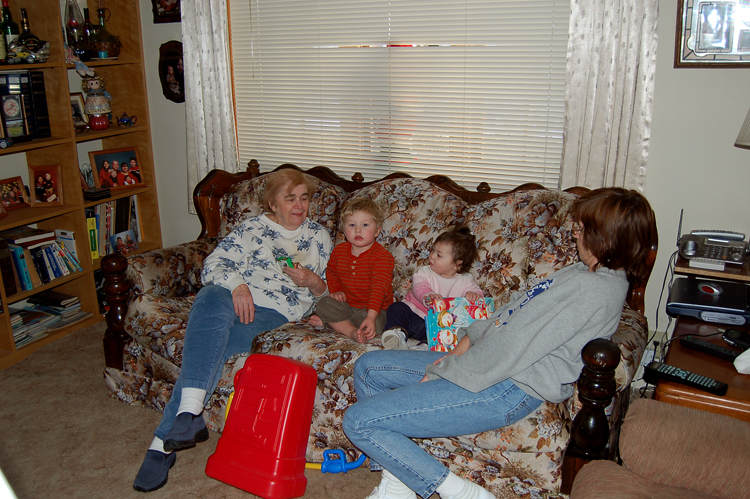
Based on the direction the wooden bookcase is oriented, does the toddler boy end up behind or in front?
in front

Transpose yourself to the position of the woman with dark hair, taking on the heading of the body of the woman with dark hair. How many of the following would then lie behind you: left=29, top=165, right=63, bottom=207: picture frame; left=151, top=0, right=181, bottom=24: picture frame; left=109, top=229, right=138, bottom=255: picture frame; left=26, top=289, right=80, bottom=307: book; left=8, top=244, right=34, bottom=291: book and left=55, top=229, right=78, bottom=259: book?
0

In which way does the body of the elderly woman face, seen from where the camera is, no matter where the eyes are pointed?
toward the camera

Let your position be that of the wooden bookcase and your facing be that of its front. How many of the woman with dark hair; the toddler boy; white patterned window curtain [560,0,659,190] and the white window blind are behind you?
0

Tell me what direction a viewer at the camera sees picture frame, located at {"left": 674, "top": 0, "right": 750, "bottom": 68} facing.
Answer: facing the viewer

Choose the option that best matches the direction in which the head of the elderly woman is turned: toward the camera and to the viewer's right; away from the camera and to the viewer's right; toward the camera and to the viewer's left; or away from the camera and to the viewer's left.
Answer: toward the camera and to the viewer's right

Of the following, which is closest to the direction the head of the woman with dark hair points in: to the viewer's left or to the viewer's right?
to the viewer's left

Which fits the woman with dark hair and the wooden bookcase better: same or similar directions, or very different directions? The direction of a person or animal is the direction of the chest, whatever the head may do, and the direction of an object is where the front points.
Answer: very different directions

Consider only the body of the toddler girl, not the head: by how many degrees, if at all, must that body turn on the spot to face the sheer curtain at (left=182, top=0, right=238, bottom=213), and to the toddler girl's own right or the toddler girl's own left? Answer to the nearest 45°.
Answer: approximately 90° to the toddler girl's own right

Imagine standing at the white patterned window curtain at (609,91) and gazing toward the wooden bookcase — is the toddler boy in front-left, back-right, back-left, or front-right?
front-left

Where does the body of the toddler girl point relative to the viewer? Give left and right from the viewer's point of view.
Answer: facing the viewer and to the left of the viewer

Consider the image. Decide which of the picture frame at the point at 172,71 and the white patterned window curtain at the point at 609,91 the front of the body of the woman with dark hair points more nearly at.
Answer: the picture frame

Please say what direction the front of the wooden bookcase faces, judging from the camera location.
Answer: facing the viewer and to the right of the viewer

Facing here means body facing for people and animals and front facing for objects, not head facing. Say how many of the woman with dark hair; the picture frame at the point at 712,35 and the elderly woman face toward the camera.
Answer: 2

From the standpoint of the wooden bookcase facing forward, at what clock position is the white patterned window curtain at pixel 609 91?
The white patterned window curtain is roughly at 12 o'clock from the wooden bookcase.

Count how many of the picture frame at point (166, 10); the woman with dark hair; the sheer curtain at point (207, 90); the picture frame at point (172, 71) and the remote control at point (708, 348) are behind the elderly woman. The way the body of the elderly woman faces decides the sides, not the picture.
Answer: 3

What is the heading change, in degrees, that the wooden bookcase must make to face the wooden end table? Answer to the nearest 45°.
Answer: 0° — it already faces it

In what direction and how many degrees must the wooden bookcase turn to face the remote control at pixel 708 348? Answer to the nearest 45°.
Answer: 0° — it already faces it

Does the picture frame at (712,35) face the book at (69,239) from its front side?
no

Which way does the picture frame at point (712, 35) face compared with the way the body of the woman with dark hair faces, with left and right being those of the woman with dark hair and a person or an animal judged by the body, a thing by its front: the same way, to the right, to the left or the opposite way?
to the left

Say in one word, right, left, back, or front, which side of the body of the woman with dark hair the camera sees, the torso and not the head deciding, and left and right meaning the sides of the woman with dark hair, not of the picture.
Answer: left
